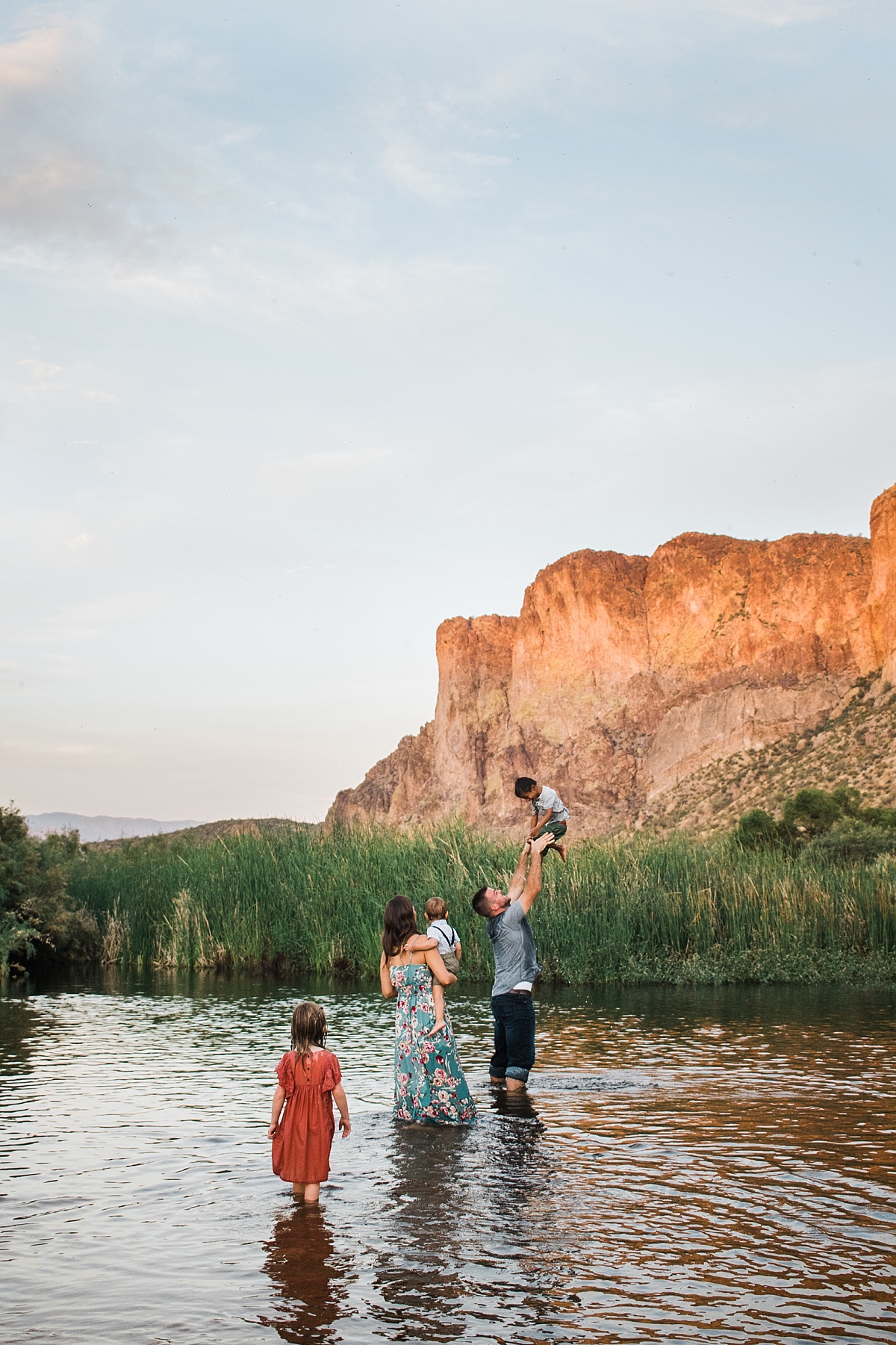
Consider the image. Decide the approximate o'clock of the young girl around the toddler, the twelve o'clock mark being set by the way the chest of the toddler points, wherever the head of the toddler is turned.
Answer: The young girl is roughly at 8 o'clock from the toddler.

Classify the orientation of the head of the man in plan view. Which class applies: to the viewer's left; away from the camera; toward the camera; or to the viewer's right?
to the viewer's right

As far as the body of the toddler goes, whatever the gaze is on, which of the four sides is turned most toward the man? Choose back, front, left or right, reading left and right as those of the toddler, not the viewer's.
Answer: right

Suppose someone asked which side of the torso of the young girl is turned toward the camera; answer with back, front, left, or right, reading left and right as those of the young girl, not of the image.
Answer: back

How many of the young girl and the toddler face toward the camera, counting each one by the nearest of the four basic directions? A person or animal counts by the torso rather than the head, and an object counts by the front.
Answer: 0

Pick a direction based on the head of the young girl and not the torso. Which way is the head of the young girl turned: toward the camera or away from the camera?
away from the camera

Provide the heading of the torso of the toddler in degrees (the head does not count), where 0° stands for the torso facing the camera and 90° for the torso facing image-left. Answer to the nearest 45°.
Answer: approximately 135°

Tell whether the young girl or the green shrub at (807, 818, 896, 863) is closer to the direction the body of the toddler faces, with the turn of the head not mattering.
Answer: the green shrub
